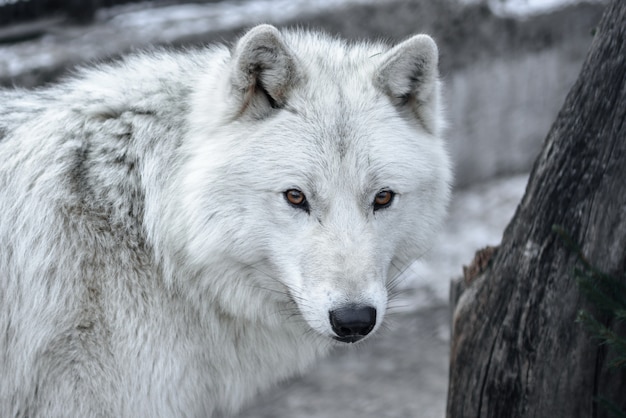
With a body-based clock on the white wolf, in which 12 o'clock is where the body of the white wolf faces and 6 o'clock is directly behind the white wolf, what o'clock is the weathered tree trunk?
The weathered tree trunk is roughly at 11 o'clock from the white wolf.

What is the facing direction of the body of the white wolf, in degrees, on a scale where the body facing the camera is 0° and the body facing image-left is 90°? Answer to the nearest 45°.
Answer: approximately 315°
